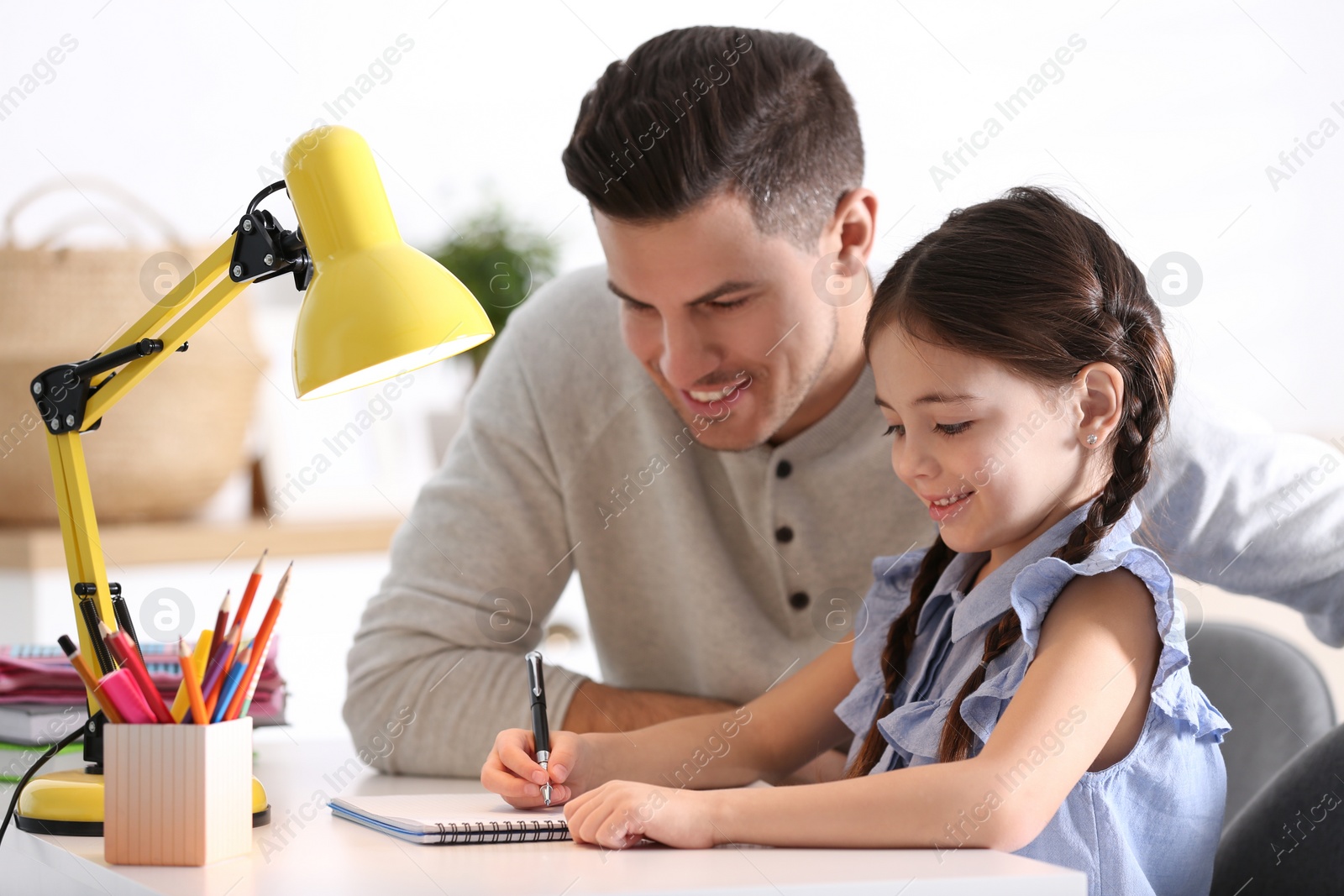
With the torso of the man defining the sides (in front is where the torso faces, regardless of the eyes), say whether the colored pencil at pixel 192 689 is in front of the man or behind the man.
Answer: in front

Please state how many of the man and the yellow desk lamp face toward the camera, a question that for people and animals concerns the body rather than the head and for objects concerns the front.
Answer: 1

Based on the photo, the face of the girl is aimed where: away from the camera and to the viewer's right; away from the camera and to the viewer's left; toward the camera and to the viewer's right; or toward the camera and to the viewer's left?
toward the camera and to the viewer's left

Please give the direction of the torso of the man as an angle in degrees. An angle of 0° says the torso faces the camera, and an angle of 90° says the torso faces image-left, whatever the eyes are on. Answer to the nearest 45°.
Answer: approximately 0°

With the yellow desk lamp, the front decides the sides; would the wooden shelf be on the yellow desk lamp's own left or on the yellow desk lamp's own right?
on the yellow desk lamp's own left

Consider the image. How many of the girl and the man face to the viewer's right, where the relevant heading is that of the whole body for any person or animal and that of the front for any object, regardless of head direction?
0

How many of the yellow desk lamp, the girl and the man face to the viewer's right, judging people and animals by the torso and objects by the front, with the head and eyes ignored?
1

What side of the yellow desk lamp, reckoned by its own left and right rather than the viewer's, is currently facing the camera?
right

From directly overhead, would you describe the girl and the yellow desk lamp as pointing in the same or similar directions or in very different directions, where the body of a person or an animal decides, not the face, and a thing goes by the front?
very different directions

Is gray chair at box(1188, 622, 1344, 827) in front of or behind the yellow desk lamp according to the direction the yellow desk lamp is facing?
in front
